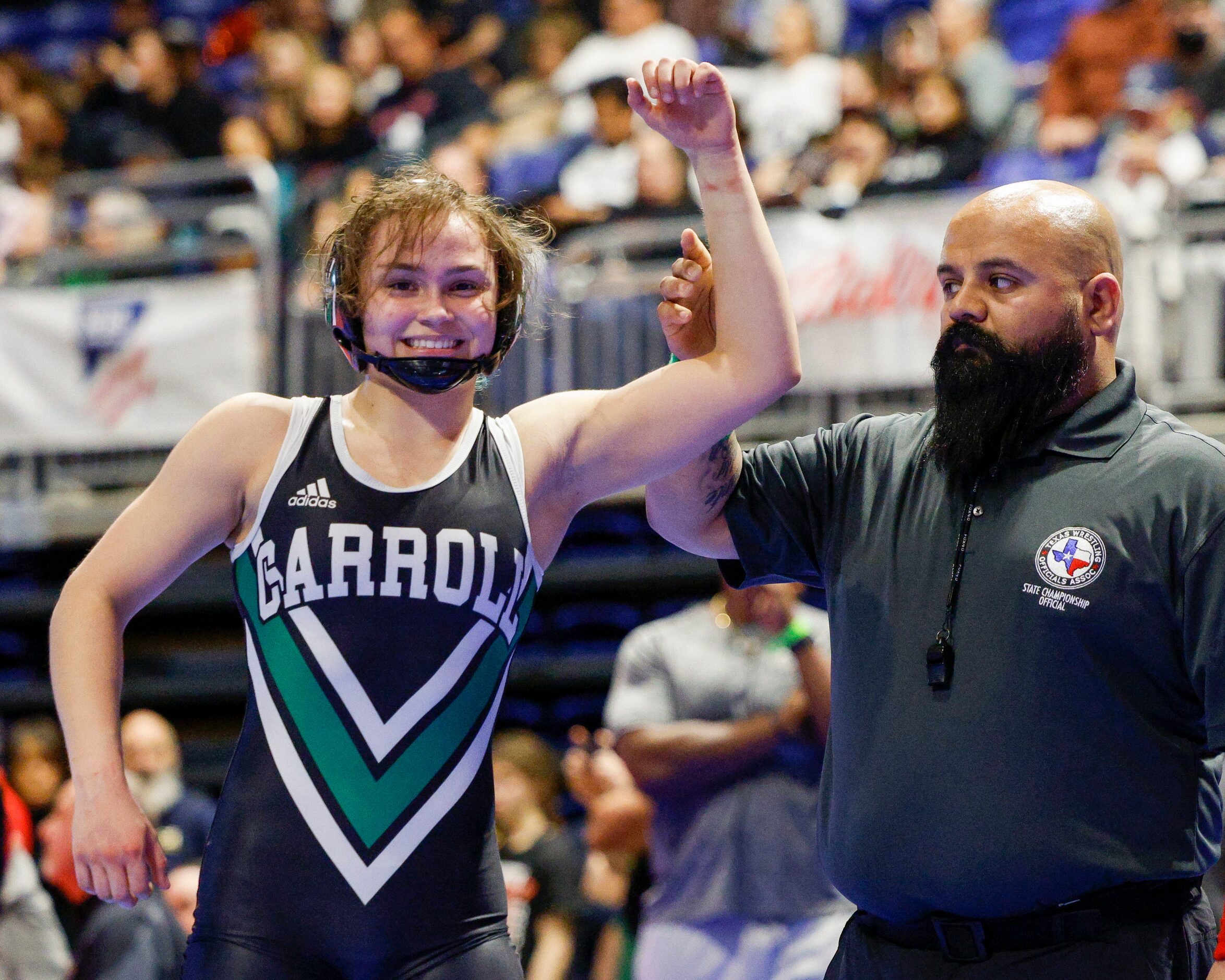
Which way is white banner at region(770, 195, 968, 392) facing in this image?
toward the camera

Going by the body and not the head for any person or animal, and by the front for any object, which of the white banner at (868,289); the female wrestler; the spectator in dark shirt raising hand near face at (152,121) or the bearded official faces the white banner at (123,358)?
the spectator in dark shirt raising hand near face

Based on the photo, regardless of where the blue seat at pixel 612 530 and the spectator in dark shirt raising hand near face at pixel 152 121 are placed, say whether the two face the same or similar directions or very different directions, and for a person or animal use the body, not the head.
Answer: same or similar directions

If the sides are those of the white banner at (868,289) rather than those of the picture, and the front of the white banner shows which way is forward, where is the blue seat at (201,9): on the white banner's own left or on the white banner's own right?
on the white banner's own right

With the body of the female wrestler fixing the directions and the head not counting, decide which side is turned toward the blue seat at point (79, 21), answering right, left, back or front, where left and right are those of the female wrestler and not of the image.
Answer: back

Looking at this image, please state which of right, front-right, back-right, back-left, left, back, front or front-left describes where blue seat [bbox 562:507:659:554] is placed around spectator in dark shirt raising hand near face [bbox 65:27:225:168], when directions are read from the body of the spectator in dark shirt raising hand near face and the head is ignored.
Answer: front-left

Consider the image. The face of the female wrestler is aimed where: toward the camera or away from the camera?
toward the camera

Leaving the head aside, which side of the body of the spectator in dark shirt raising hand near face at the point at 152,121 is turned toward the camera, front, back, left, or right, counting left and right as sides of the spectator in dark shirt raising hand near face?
front

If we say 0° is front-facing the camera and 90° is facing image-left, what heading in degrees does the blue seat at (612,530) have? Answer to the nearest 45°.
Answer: approximately 0°

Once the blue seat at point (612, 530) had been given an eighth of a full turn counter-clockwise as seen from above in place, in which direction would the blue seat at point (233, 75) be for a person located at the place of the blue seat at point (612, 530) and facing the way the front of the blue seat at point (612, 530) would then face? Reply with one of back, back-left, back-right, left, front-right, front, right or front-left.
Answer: back

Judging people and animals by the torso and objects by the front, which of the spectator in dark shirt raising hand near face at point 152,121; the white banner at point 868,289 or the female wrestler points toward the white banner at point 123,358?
the spectator in dark shirt raising hand near face

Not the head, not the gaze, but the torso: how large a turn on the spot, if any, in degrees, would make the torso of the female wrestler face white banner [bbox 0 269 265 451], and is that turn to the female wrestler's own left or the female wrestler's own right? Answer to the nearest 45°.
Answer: approximately 180°

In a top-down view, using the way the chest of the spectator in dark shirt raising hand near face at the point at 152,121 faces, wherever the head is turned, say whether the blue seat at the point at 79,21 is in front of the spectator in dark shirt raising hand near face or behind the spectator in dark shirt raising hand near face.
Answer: behind

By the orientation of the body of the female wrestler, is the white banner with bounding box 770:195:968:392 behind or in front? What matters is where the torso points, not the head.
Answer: behind

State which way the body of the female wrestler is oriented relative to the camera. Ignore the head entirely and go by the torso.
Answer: toward the camera

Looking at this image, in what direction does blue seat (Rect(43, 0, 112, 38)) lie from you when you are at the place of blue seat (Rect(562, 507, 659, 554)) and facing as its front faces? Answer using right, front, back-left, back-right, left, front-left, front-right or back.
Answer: back-right
